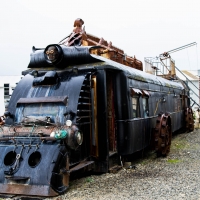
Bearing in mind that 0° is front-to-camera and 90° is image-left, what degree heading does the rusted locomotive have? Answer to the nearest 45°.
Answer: approximately 45°
